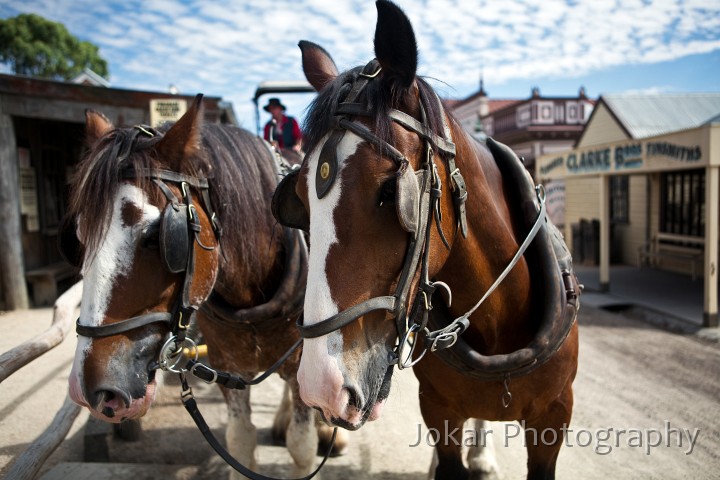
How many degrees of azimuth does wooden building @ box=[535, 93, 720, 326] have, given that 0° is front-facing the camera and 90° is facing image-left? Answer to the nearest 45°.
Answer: approximately 45°

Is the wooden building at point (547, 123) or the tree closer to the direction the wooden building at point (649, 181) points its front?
the tree

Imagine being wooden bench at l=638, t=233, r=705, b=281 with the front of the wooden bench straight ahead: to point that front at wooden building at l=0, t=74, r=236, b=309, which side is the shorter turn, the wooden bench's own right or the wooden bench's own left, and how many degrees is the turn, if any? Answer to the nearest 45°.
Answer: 0° — it already faces it

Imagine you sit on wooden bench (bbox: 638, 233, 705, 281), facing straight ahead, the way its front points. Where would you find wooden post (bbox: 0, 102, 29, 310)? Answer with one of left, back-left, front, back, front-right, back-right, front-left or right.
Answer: front

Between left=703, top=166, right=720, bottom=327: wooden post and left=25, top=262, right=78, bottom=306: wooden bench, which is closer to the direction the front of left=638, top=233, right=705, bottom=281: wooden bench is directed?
the wooden bench

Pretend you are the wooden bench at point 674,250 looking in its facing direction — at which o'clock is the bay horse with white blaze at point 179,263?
The bay horse with white blaze is roughly at 11 o'clock from the wooden bench.

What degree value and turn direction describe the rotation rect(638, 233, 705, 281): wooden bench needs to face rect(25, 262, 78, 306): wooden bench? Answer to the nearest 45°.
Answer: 0° — it already faces it

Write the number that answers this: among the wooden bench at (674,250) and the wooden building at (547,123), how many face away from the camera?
0

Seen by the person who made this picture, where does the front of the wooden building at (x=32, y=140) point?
facing the viewer and to the right of the viewer

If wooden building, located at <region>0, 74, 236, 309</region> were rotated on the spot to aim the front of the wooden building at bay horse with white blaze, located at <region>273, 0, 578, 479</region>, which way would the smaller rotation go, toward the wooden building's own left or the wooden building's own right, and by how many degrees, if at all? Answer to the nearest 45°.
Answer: approximately 45° to the wooden building's own right

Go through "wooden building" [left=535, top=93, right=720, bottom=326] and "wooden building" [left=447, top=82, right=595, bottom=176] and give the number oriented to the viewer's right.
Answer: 0

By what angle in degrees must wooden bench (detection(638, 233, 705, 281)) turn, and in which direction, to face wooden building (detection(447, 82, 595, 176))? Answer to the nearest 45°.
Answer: approximately 90° to its right

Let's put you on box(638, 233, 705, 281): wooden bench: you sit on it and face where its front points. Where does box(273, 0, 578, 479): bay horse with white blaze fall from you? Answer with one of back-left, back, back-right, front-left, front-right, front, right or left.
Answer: front-left

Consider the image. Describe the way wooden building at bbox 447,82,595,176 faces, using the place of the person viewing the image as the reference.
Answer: facing the viewer and to the left of the viewer
